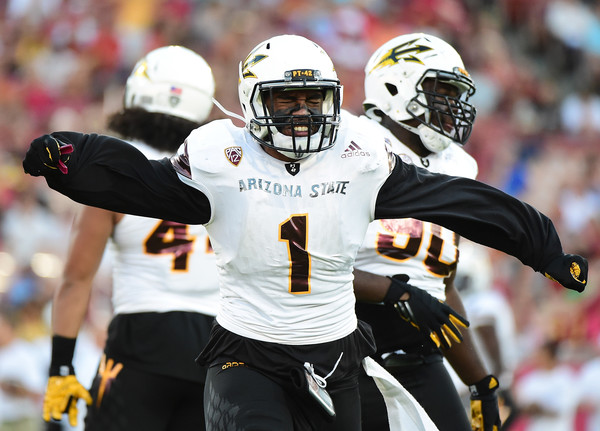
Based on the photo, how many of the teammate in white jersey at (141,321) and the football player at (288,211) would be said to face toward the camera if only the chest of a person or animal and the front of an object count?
1

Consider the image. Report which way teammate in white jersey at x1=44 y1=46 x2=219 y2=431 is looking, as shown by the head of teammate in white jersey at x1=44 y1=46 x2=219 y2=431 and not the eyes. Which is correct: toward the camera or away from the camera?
away from the camera

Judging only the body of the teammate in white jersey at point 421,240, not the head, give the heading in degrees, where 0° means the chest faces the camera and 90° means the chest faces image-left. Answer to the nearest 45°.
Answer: approximately 315°

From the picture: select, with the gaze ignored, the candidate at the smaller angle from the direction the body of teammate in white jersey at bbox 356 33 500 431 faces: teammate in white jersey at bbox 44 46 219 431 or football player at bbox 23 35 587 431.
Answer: the football player

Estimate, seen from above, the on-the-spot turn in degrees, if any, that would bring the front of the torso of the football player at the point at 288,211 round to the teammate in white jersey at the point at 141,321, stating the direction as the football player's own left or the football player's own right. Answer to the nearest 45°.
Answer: approximately 135° to the football player's own right

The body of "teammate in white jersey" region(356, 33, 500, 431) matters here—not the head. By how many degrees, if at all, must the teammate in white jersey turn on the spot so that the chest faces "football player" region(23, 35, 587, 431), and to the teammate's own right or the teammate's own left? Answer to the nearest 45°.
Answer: approximately 90° to the teammate's own right
